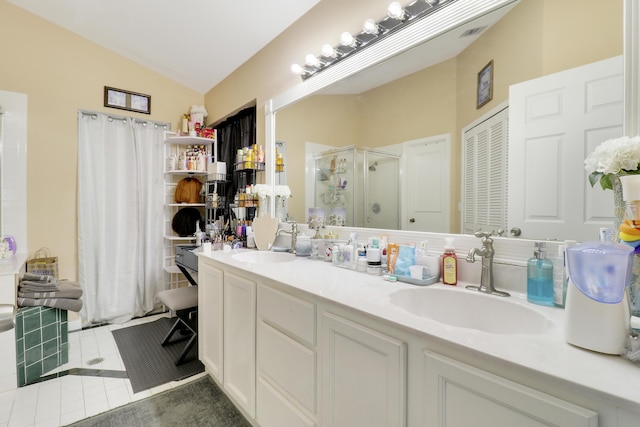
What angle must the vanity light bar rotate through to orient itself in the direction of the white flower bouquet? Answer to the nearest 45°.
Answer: approximately 90° to its left

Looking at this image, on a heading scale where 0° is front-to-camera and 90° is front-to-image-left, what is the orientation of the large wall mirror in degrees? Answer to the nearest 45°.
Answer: approximately 45°

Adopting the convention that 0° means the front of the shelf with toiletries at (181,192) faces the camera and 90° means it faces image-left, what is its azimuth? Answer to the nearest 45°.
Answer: approximately 0°

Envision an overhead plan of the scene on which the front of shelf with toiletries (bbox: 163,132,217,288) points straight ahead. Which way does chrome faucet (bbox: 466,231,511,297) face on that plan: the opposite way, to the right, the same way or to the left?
to the right

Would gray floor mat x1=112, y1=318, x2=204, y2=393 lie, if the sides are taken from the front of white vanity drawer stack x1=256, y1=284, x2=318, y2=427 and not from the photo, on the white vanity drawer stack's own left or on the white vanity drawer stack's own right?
on the white vanity drawer stack's own right

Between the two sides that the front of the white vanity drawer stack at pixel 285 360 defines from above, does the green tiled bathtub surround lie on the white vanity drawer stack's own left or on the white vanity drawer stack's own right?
on the white vanity drawer stack's own right

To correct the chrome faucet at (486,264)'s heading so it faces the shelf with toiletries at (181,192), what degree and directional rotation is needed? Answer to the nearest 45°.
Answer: approximately 45° to its right

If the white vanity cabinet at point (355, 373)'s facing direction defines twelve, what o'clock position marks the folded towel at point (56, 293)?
The folded towel is roughly at 2 o'clock from the white vanity cabinet.

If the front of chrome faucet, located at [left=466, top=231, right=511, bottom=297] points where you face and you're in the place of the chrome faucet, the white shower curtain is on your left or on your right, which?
on your right

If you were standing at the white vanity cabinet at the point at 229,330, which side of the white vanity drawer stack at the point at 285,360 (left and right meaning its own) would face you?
right

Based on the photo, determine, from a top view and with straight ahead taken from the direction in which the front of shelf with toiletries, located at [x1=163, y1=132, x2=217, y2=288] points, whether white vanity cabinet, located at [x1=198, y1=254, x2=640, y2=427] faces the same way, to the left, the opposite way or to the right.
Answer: to the right
